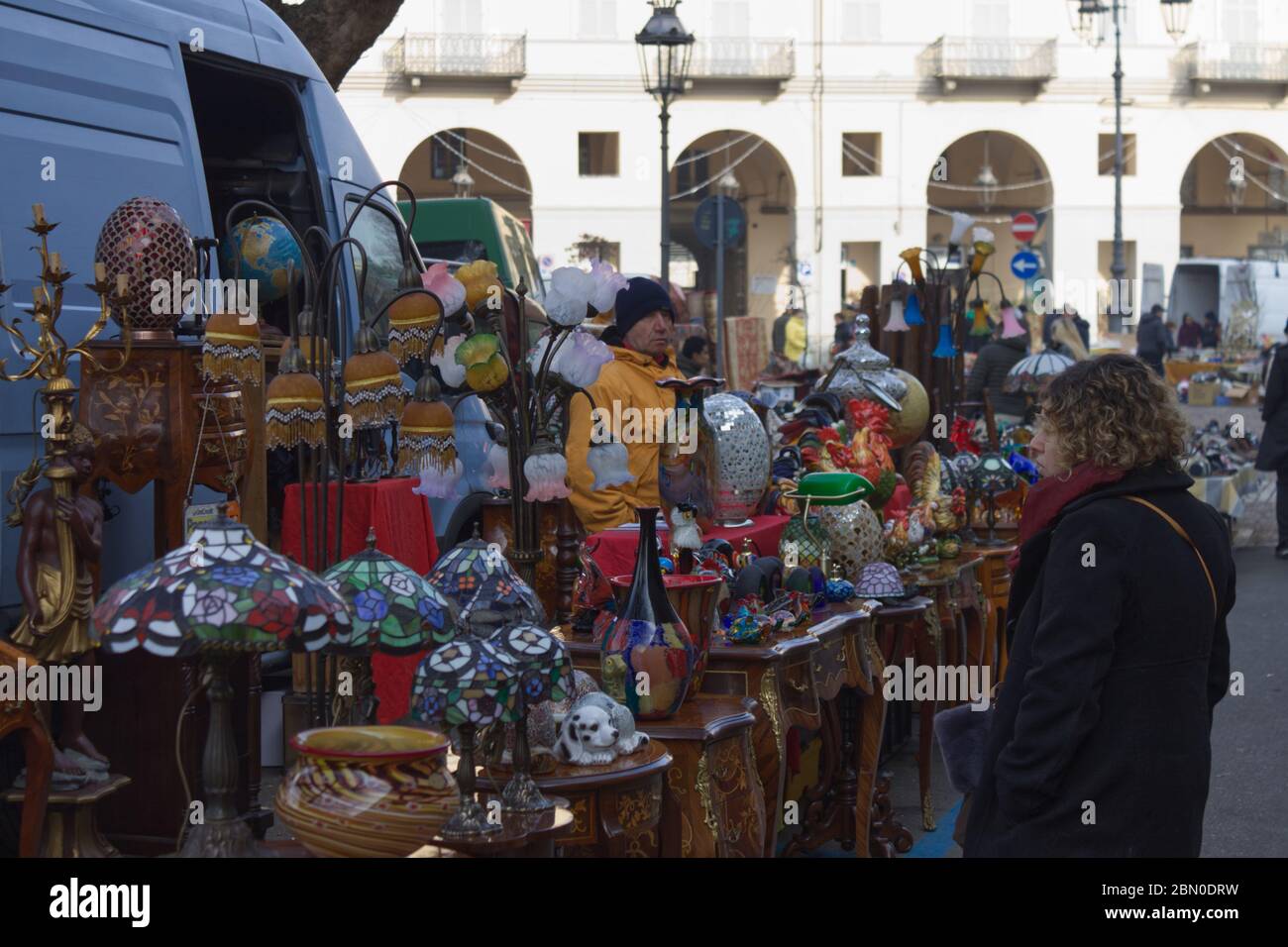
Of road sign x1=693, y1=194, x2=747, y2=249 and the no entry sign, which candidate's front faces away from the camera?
the road sign

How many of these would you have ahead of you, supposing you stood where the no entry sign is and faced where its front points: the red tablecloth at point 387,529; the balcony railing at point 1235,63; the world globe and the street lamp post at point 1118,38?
2

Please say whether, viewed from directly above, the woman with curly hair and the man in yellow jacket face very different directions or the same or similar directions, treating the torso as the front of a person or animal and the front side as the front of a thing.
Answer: very different directions

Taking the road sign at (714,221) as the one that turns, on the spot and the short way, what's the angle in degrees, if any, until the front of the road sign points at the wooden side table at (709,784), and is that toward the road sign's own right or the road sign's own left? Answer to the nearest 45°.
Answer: approximately 180°

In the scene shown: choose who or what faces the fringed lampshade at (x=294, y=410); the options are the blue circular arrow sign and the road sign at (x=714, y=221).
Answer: the blue circular arrow sign

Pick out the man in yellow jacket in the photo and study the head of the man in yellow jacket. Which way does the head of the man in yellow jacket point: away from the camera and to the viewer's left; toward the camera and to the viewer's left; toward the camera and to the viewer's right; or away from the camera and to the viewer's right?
toward the camera and to the viewer's right

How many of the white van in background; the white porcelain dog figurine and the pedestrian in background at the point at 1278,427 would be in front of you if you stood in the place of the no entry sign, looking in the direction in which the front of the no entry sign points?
2

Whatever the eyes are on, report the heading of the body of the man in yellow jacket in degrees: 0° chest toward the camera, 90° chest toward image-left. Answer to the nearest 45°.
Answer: approximately 315°

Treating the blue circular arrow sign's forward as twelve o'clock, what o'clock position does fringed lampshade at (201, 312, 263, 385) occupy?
The fringed lampshade is roughly at 12 o'clock from the blue circular arrow sign.

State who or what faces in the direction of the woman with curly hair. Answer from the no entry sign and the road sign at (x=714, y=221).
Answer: the no entry sign
